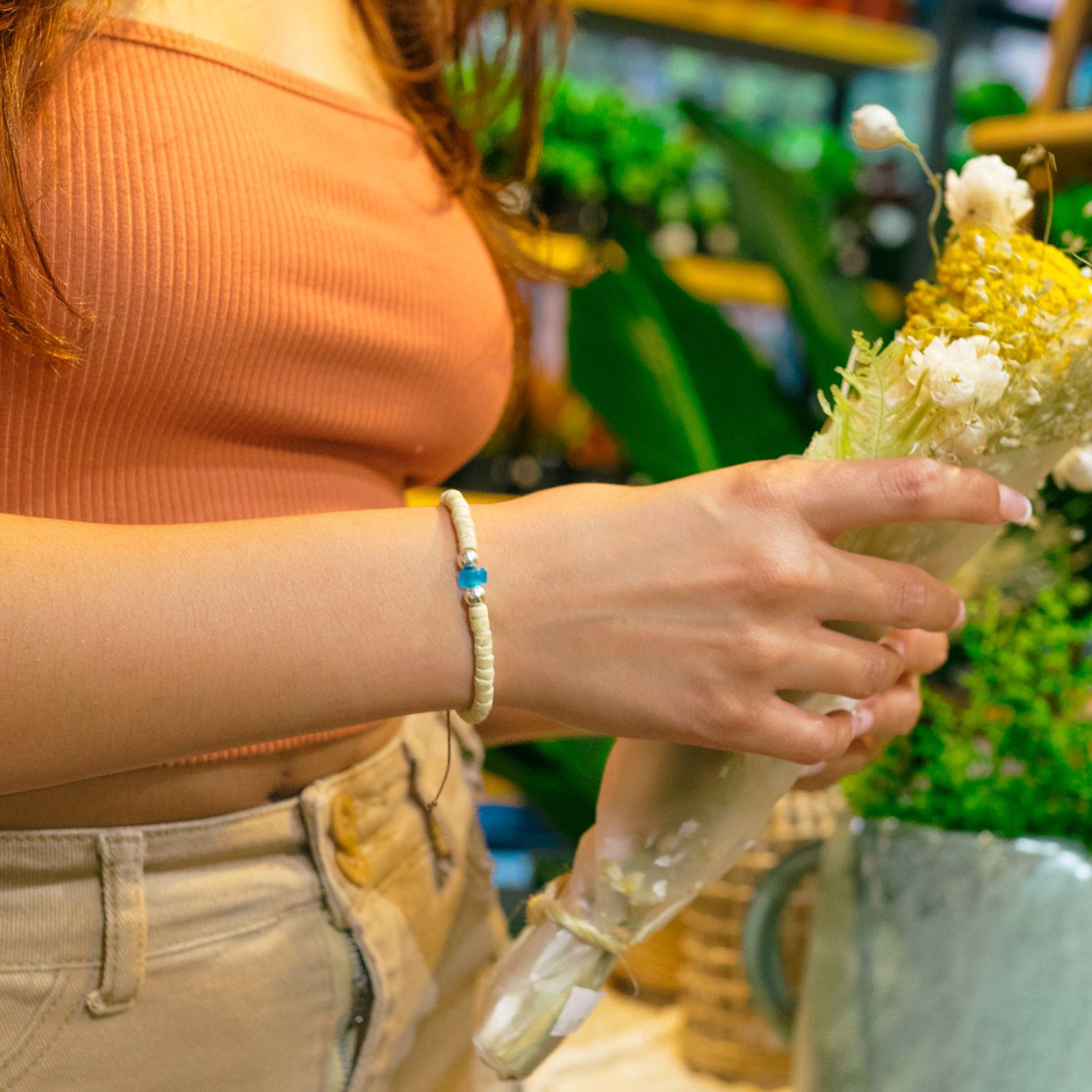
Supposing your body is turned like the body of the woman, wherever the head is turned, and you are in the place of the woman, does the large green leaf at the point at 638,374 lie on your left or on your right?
on your left

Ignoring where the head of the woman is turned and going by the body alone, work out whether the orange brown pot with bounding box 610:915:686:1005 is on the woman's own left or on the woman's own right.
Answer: on the woman's own left

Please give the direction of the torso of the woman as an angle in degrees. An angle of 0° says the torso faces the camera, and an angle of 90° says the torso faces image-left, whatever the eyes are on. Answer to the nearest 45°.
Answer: approximately 315°

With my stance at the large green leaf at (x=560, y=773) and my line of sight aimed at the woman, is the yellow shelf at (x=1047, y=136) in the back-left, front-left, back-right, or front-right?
back-left

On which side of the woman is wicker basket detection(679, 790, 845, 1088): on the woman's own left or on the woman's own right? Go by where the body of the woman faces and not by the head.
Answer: on the woman's own left
